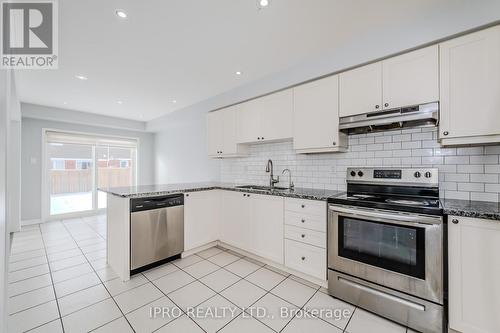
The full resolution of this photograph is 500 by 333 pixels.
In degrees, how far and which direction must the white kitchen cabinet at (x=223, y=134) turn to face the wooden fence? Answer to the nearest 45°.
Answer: approximately 90° to its right

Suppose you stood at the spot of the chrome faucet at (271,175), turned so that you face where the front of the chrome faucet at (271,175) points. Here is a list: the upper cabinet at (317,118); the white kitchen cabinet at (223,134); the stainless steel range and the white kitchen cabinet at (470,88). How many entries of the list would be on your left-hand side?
3

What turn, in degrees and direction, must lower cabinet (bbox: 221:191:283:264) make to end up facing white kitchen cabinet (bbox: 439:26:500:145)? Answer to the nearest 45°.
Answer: approximately 90° to its left

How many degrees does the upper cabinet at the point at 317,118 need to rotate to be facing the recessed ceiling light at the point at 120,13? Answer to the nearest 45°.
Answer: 0° — it already faces it

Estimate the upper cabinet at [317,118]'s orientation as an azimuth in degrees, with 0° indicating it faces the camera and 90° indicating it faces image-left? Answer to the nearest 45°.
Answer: approximately 45°

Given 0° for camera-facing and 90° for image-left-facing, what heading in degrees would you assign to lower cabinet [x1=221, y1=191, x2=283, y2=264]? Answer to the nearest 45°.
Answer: approximately 45°

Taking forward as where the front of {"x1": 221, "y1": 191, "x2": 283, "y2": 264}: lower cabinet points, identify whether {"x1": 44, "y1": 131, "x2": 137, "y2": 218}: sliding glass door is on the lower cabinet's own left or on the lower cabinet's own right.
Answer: on the lower cabinet's own right
